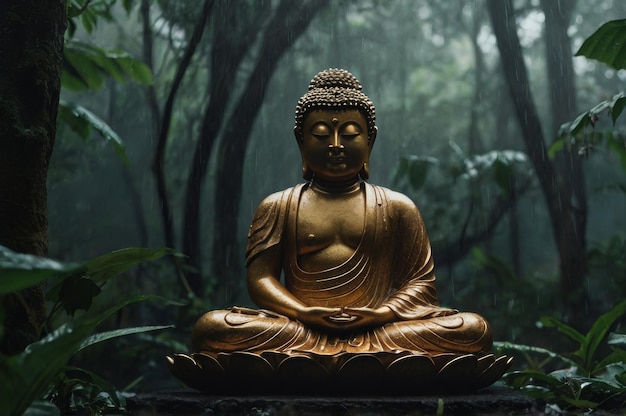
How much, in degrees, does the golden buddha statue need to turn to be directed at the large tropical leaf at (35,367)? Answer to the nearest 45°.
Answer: approximately 45° to its right

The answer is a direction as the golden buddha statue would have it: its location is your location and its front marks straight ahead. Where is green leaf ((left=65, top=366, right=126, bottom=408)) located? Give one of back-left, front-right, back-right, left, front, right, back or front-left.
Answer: front-right

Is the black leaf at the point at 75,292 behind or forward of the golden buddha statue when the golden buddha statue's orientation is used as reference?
forward

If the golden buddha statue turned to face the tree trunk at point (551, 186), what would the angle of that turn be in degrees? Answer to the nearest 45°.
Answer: approximately 135° to its left

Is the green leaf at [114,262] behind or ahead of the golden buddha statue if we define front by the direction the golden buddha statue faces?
ahead

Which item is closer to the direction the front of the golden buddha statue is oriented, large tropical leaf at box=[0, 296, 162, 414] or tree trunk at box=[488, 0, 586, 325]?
the large tropical leaf

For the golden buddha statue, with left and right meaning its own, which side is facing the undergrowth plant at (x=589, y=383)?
left

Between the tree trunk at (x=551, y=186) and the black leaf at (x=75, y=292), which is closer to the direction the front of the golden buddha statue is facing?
the black leaf

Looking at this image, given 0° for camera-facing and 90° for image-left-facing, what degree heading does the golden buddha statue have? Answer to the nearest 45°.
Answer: approximately 0°

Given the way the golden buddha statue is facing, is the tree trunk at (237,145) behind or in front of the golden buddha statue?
behind

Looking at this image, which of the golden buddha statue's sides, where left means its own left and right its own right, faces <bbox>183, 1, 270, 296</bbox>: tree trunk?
back
